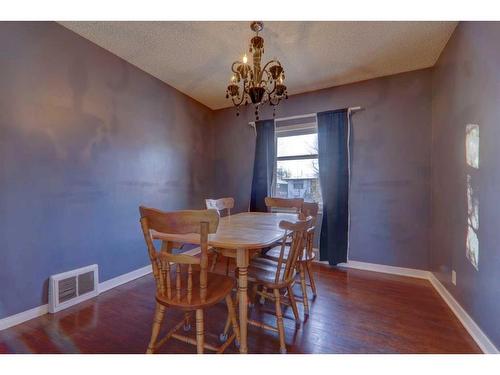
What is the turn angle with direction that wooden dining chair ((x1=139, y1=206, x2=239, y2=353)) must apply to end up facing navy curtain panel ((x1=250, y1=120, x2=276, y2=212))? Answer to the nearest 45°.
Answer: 0° — it already faces it

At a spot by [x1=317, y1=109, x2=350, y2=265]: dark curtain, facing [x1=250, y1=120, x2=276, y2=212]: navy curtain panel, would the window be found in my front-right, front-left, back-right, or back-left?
front-right

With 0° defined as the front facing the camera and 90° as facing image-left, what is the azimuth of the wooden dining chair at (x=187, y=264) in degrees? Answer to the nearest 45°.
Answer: approximately 225°

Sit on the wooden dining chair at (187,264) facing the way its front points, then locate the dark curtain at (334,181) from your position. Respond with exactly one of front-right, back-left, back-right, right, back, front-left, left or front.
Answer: front

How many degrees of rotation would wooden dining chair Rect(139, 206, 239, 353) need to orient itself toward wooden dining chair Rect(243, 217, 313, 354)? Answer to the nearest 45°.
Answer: approximately 45° to its right

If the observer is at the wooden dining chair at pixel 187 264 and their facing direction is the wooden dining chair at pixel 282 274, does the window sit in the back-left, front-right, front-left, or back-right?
front-left

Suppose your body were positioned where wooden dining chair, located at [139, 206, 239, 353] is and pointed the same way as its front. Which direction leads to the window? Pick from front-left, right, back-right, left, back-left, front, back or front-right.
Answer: front

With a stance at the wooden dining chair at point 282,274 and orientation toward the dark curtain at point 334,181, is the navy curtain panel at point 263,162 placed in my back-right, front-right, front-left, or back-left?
front-left
